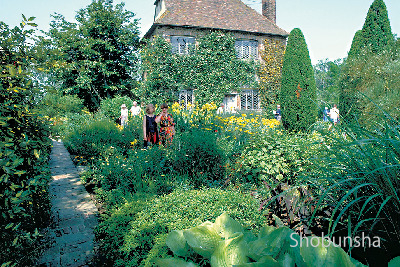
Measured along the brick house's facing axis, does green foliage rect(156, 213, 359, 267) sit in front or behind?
in front

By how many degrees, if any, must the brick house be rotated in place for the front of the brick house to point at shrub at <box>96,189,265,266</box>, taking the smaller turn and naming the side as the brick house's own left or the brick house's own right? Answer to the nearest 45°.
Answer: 0° — it already faces it

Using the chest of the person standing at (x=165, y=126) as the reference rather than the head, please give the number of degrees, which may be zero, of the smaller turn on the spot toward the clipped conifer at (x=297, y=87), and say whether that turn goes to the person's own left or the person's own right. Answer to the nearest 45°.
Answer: approximately 135° to the person's own left

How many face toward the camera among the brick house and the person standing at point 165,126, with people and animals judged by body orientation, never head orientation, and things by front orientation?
2

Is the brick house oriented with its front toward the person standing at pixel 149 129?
yes

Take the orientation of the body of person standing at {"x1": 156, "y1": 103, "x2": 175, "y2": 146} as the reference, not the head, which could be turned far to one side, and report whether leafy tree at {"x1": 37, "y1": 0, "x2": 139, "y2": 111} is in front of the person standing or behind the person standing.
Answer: behind

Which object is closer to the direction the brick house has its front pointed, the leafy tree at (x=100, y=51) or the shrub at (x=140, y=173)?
the shrub

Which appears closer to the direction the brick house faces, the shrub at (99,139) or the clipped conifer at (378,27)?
the shrub

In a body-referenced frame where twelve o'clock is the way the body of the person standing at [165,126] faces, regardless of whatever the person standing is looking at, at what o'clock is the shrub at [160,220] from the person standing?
The shrub is roughly at 12 o'clock from the person standing.
